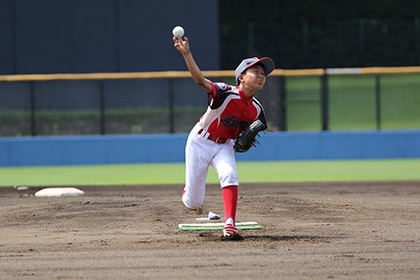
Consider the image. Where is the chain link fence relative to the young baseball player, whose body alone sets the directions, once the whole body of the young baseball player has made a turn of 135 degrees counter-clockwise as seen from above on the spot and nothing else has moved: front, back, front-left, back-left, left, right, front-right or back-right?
front

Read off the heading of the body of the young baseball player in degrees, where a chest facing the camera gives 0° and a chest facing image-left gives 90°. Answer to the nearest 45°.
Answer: approximately 315°

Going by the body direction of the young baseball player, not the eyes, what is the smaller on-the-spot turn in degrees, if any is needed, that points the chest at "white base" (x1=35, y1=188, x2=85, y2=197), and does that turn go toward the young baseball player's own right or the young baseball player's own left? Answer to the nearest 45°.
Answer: approximately 180°
